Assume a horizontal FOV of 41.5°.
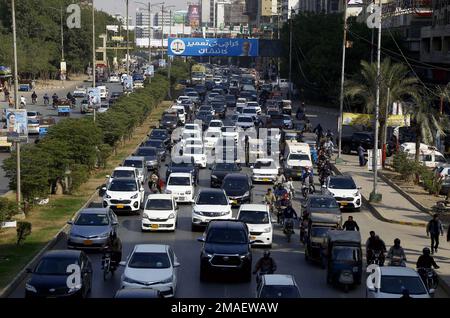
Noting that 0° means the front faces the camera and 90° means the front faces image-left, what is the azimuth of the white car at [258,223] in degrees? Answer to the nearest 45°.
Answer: approximately 0°

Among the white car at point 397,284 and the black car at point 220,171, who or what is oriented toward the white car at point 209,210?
the black car

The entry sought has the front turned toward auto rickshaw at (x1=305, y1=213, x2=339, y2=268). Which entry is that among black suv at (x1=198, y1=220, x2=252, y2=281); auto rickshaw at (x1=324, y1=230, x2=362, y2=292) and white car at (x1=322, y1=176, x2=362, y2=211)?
the white car

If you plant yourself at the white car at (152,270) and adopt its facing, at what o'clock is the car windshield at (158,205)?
The car windshield is roughly at 6 o'clock from the white car.

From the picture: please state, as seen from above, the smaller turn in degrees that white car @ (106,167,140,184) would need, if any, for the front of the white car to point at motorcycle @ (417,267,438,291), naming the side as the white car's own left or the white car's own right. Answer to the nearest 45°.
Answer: approximately 45° to the white car's own left

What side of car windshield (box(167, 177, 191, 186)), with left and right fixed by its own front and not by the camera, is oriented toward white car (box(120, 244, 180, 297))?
front

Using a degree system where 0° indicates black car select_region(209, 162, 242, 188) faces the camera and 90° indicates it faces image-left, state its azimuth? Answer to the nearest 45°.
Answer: approximately 0°
